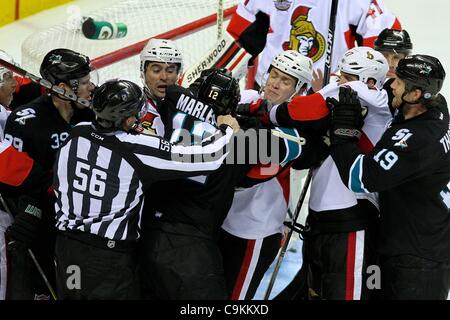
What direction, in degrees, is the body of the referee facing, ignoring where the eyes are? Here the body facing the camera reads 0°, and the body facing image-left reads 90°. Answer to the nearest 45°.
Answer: approximately 225°

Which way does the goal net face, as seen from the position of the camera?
facing the viewer and to the right of the viewer

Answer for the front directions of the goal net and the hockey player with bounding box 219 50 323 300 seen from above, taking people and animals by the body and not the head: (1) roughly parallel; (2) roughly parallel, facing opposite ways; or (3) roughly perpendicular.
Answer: roughly perpendicular

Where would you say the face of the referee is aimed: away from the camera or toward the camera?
away from the camera

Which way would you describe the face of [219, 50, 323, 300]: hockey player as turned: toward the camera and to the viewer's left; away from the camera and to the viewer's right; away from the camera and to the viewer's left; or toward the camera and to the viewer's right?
toward the camera and to the viewer's left

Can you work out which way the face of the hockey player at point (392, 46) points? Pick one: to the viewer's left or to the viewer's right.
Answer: to the viewer's left

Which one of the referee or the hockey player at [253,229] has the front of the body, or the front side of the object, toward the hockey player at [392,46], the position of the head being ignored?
the referee

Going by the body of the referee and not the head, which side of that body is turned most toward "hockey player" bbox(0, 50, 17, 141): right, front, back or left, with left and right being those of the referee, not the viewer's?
left
